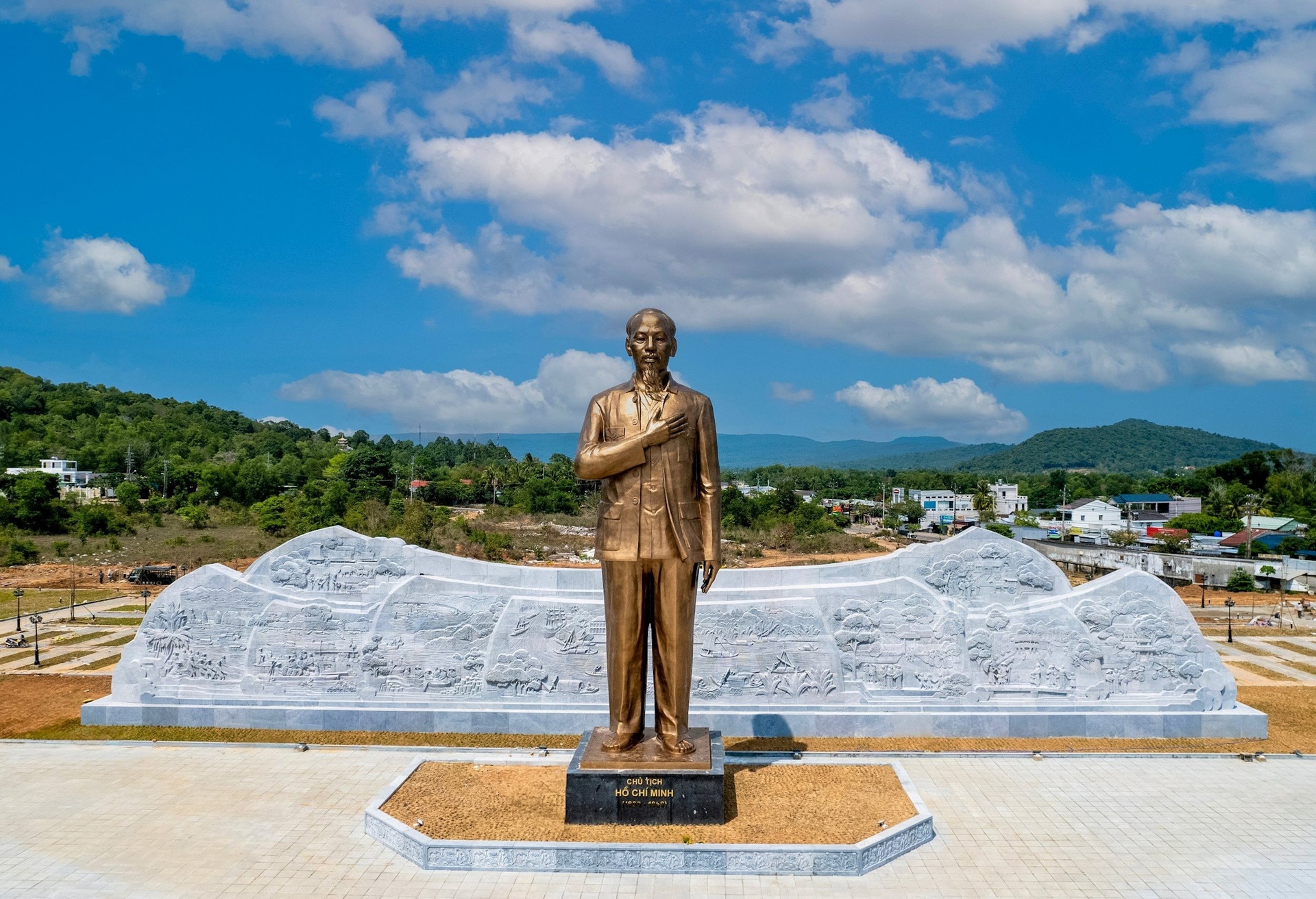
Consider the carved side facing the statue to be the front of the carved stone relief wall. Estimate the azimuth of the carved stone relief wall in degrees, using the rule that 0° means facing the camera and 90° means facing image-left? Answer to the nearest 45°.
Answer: approximately 0°

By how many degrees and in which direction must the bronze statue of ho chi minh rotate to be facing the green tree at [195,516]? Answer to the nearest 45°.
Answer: approximately 135° to its right

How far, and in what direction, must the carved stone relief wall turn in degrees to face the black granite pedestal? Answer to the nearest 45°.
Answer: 0° — it already faces it

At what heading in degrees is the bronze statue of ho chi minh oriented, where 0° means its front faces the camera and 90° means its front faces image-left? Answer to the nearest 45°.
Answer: approximately 0°

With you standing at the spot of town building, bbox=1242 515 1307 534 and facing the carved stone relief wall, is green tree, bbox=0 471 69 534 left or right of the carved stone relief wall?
right

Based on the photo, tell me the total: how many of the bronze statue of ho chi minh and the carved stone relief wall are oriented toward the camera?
2

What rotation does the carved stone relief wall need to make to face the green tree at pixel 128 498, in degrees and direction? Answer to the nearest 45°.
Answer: approximately 135° to its right

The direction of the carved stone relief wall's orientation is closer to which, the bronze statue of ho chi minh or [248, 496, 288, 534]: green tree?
the bronze statue of ho chi minh
